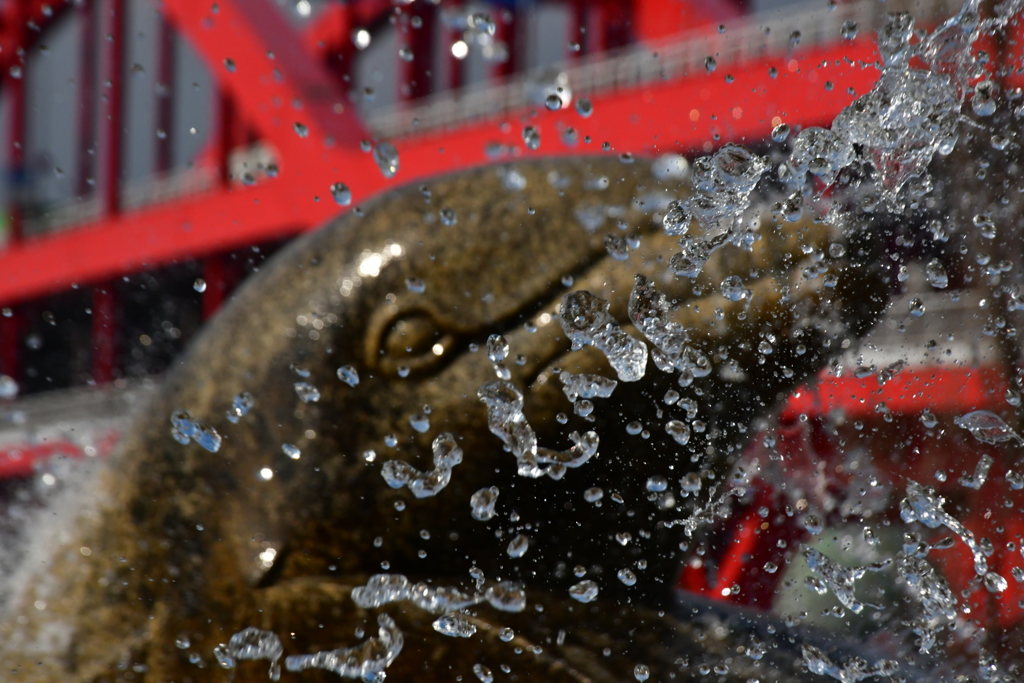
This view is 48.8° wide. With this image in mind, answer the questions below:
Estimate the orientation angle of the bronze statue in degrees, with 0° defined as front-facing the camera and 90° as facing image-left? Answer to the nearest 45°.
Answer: approximately 270°

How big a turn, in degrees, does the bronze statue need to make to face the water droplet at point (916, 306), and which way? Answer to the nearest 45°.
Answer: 0° — it already faces it

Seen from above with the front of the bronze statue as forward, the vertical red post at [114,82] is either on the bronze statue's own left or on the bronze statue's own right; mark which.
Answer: on the bronze statue's own left

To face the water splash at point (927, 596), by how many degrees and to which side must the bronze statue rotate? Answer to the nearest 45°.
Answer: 0° — it already faces it

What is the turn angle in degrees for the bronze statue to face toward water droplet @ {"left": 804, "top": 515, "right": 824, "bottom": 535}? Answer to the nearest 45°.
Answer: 0° — it already faces it

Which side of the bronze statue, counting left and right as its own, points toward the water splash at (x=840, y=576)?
front

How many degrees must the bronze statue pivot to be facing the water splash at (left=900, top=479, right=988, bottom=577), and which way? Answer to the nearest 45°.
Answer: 0° — it already faces it

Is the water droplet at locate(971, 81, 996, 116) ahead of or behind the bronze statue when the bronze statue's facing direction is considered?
ahead

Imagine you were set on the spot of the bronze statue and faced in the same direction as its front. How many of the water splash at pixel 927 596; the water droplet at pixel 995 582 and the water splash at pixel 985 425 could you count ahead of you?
3

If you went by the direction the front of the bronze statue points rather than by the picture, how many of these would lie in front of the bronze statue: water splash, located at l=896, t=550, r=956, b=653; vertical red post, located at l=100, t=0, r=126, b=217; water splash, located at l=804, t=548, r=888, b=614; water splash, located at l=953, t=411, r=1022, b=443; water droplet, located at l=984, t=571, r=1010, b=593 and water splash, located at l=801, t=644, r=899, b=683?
5

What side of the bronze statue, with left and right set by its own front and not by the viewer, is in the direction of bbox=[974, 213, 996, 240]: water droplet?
front

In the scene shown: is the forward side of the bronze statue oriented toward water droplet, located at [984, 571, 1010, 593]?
yes
